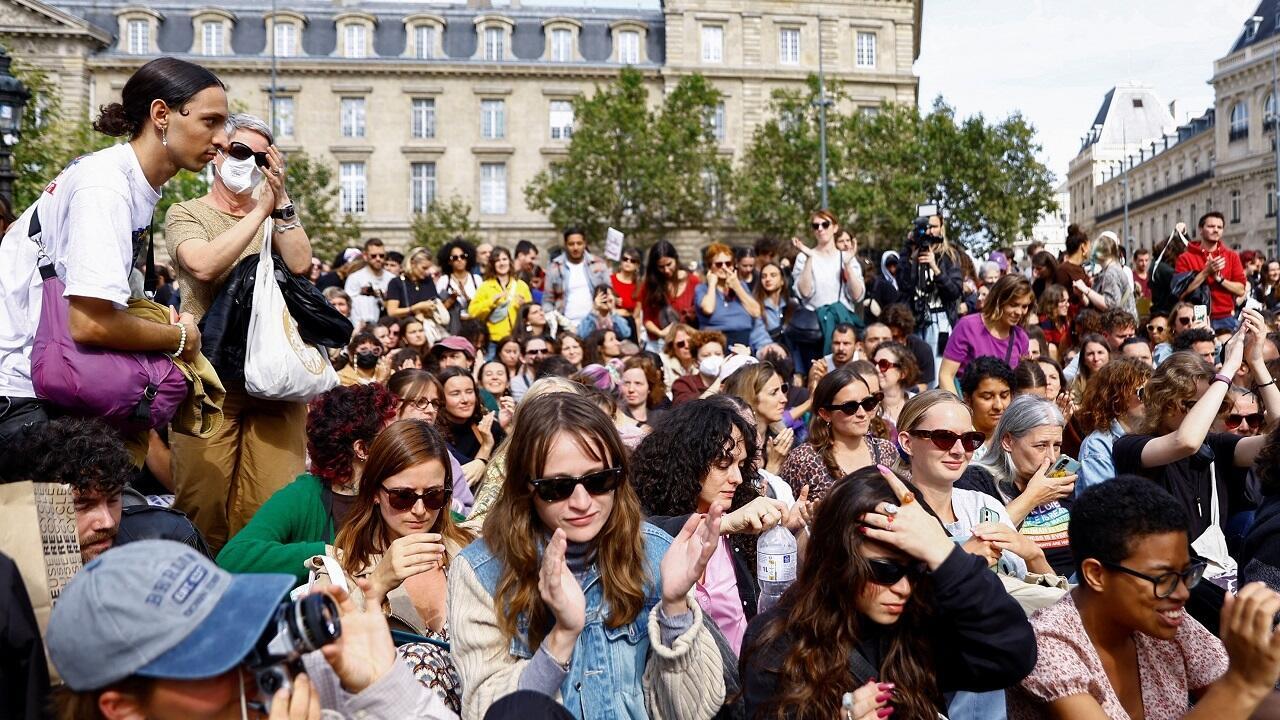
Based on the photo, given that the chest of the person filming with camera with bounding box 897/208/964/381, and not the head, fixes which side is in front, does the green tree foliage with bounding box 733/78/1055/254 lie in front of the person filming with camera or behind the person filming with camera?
behind

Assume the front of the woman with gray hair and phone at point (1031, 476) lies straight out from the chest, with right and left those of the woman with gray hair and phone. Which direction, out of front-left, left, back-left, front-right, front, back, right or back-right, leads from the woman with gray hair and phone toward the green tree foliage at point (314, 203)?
back

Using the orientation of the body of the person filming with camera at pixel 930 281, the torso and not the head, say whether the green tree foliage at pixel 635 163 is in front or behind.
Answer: behind

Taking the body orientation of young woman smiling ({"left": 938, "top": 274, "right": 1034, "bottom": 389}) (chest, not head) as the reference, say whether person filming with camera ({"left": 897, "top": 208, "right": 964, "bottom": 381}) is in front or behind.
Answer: behind

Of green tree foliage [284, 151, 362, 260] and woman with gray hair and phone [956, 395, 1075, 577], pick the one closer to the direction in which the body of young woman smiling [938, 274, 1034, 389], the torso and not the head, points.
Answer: the woman with gray hair and phone

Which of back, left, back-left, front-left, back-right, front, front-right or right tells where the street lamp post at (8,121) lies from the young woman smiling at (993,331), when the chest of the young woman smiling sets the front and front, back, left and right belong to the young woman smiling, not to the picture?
back-right

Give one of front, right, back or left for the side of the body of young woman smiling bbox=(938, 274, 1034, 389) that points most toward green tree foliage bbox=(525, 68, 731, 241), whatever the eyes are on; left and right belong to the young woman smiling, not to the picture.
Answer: back

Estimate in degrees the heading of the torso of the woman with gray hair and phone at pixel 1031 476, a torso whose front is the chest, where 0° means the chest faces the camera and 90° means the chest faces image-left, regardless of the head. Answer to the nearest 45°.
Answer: approximately 315°

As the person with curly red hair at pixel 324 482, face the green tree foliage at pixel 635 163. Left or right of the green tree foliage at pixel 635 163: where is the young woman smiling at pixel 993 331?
right
